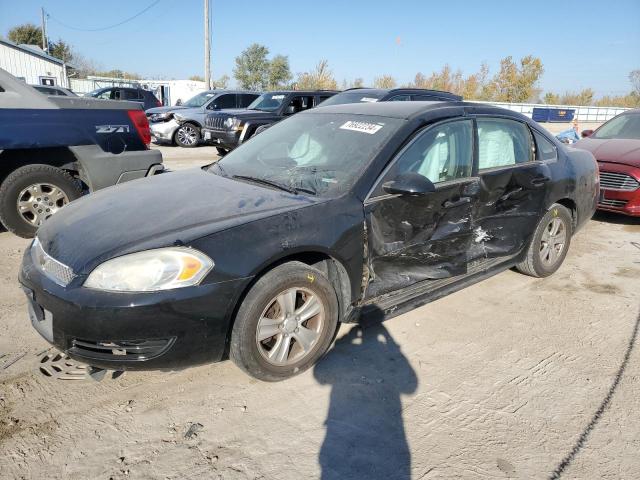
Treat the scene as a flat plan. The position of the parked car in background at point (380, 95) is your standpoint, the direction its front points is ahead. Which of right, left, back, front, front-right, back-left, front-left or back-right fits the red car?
left

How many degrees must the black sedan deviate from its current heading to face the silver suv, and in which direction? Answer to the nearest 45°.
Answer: approximately 135° to its right

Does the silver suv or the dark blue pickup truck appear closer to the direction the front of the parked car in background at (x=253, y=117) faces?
the dark blue pickup truck

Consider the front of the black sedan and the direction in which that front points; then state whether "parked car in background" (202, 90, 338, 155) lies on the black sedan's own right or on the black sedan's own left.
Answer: on the black sedan's own right

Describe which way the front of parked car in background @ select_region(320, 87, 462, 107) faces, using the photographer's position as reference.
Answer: facing the viewer and to the left of the viewer

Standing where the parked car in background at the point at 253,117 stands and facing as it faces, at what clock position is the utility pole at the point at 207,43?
The utility pole is roughly at 4 o'clock from the parked car in background.

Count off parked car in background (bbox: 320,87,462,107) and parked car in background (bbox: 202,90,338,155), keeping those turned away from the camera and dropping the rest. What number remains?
0

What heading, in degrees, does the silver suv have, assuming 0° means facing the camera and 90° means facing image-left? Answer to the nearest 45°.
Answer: approximately 45°

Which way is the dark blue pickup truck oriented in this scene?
to the viewer's left

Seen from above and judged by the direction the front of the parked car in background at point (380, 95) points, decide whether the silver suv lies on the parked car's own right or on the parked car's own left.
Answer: on the parked car's own right

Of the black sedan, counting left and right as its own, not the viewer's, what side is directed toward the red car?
back

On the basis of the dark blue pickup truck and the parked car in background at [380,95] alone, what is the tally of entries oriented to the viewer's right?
0

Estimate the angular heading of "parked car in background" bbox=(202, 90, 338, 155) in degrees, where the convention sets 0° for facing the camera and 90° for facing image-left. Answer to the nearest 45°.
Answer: approximately 45°

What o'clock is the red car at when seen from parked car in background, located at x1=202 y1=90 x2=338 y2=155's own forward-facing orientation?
The red car is roughly at 9 o'clock from the parked car in background.
